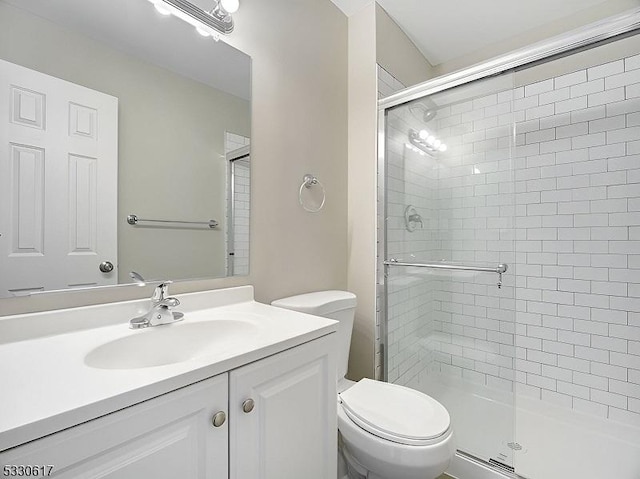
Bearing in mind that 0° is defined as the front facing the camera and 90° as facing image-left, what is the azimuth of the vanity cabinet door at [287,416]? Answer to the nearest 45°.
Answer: approximately 315°

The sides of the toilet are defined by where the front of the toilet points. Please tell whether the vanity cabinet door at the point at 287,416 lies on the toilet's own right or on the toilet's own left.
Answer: on the toilet's own right

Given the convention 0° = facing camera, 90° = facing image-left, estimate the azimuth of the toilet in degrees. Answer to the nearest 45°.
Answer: approximately 315°

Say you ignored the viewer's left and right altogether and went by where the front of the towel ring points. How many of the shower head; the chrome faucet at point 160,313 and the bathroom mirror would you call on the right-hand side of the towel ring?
2

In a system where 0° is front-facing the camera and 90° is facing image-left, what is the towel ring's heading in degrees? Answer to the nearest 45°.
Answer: approximately 315°
